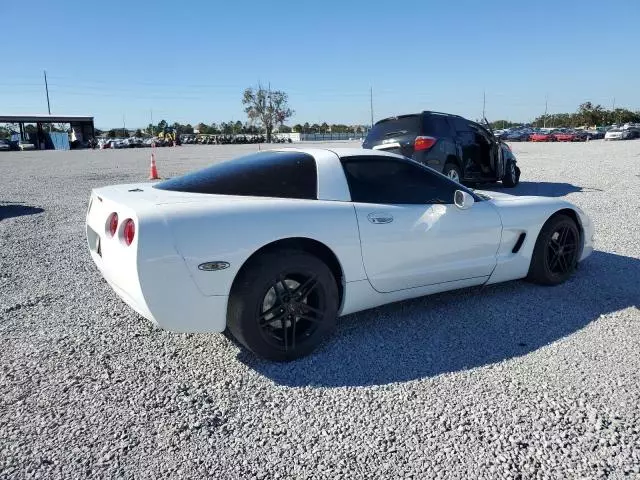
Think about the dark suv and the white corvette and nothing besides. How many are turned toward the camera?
0

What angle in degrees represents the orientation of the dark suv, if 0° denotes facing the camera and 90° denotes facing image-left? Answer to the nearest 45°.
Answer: approximately 225°

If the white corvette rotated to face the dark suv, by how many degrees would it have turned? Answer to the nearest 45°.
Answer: approximately 45° to its left

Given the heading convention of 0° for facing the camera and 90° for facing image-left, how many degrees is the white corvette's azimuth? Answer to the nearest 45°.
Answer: approximately 225°

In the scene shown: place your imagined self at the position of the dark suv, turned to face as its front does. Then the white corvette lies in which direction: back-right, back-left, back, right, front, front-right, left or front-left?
back-right
